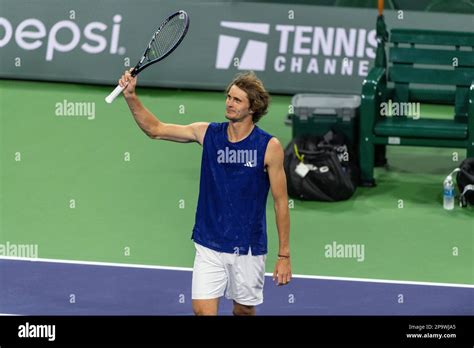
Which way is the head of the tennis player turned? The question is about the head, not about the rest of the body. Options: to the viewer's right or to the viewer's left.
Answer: to the viewer's left

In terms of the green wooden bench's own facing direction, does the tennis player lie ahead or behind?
ahead

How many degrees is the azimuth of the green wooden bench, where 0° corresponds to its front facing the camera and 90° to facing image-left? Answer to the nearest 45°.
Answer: approximately 0°
